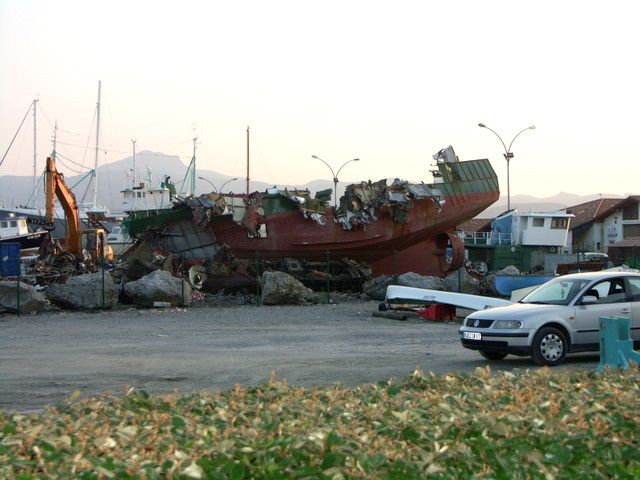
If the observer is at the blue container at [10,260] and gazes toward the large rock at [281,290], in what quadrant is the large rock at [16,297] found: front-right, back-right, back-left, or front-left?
front-right

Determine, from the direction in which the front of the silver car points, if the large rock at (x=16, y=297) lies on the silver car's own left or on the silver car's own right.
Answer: on the silver car's own right

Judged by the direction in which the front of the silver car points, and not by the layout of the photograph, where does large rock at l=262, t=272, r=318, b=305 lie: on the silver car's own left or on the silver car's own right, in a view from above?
on the silver car's own right

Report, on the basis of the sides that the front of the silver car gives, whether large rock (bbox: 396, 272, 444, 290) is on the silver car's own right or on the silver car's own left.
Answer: on the silver car's own right
